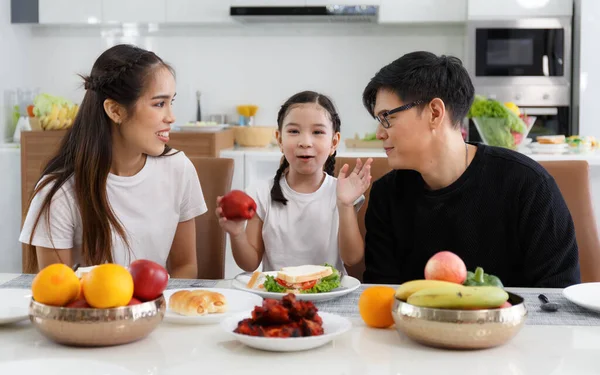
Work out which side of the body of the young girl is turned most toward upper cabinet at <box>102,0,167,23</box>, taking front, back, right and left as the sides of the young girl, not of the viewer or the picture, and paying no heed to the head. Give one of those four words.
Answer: back

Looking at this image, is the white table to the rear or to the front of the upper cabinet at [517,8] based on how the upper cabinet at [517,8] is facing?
to the front

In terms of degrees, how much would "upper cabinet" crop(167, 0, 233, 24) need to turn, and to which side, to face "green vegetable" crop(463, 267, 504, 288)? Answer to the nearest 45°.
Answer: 0° — it already faces it

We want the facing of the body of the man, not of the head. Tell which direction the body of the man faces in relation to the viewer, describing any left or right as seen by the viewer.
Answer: facing the viewer and to the left of the viewer

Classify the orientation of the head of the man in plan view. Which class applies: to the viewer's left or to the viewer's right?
to the viewer's left

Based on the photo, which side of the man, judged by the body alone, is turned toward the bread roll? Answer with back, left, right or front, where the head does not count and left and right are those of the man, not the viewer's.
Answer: front
